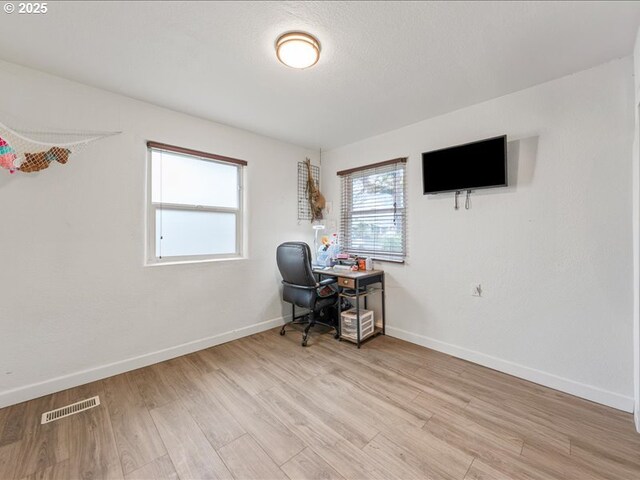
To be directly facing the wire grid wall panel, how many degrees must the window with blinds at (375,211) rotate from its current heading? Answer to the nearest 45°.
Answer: approximately 45° to its right

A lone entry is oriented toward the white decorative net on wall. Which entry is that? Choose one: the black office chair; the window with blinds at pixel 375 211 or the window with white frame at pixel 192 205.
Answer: the window with blinds

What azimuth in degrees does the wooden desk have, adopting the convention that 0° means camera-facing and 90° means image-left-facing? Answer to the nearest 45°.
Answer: approximately 45°

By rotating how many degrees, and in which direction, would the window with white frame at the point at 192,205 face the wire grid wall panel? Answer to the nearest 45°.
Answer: approximately 45° to its left

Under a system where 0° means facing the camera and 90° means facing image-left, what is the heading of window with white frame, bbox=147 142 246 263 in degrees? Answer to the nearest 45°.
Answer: approximately 315°

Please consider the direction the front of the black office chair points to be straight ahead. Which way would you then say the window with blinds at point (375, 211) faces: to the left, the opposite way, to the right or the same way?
the opposite way

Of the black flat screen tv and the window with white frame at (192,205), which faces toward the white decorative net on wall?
the black flat screen tv
